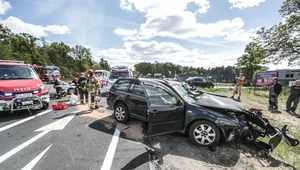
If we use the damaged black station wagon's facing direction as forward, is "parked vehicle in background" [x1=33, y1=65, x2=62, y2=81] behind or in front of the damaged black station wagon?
behind

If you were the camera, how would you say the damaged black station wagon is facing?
facing the viewer and to the right of the viewer

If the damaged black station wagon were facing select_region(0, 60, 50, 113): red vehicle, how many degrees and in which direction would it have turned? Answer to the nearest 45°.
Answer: approximately 135° to its right

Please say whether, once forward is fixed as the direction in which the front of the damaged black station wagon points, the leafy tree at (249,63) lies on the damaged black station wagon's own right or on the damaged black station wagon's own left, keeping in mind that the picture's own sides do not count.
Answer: on the damaged black station wagon's own left

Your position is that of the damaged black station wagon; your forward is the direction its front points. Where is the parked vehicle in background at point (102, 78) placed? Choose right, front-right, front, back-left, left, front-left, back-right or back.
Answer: back

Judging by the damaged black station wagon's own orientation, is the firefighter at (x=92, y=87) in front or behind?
behind

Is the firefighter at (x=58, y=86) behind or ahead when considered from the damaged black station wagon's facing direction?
behind
